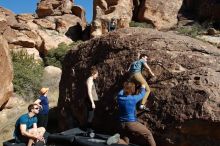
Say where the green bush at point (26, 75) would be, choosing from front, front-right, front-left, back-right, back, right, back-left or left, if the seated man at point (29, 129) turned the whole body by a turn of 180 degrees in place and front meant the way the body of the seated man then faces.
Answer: front-right

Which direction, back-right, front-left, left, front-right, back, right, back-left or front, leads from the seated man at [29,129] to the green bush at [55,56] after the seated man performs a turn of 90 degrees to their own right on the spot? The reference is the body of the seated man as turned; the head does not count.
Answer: back-right

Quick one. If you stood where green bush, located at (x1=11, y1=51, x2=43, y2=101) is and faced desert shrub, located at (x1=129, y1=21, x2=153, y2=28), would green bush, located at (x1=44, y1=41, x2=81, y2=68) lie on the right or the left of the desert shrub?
left

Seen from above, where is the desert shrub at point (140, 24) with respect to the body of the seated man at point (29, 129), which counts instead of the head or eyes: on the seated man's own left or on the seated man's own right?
on the seated man's own left

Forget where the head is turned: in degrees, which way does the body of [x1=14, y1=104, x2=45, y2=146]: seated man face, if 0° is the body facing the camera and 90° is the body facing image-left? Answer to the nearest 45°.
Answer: approximately 315°
